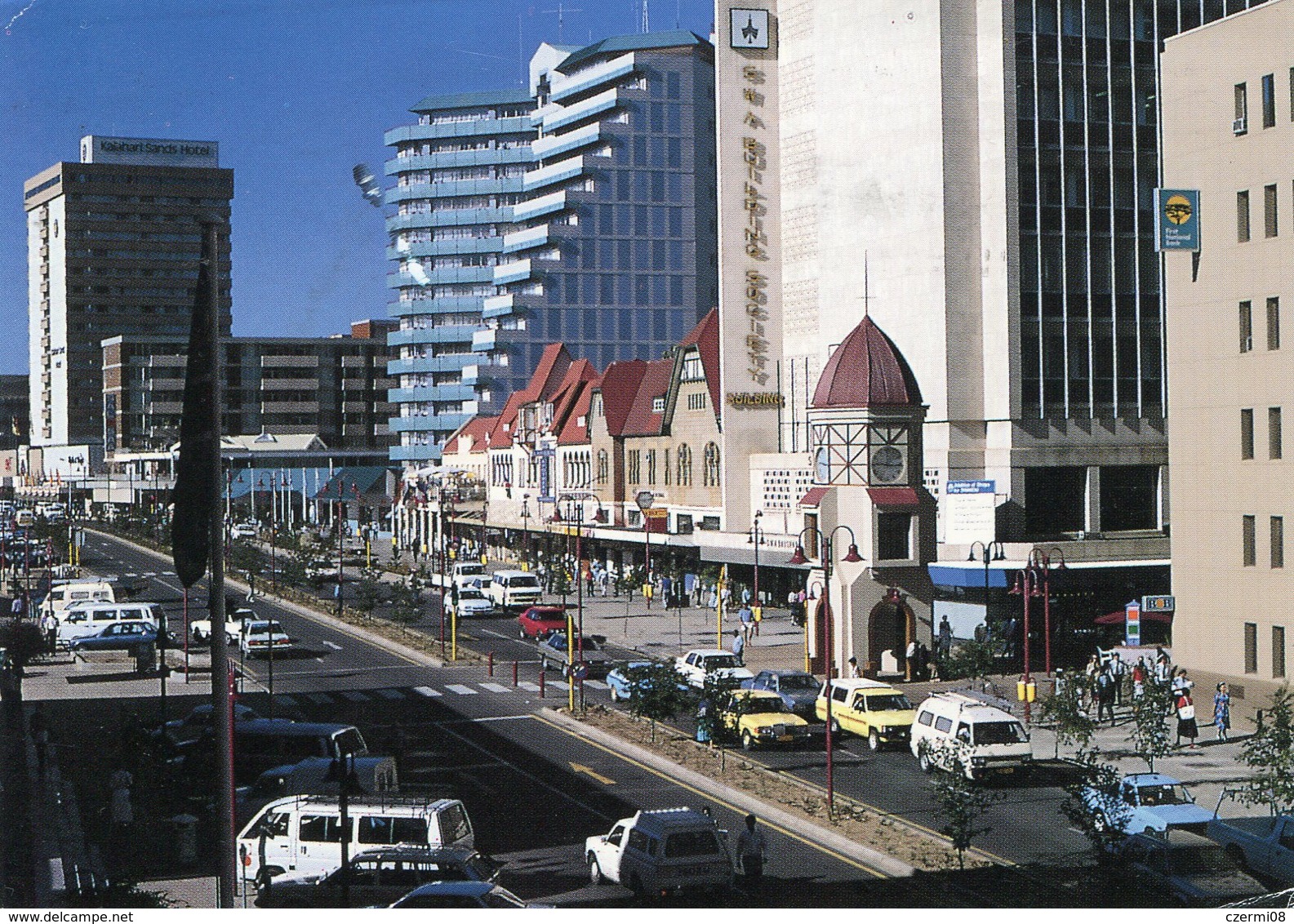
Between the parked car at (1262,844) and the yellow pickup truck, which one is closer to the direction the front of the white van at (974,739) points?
the parked car

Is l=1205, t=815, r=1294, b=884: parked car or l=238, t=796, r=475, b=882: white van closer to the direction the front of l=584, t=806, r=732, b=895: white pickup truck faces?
the white van

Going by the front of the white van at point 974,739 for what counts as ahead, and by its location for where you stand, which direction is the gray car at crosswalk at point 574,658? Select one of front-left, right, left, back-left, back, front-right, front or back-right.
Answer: back

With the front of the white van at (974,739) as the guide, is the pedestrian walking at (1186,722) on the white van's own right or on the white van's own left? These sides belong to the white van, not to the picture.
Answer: on the white van's own left

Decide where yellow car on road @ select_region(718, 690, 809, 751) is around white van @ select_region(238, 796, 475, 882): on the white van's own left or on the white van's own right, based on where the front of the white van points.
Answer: on the white van's own right
